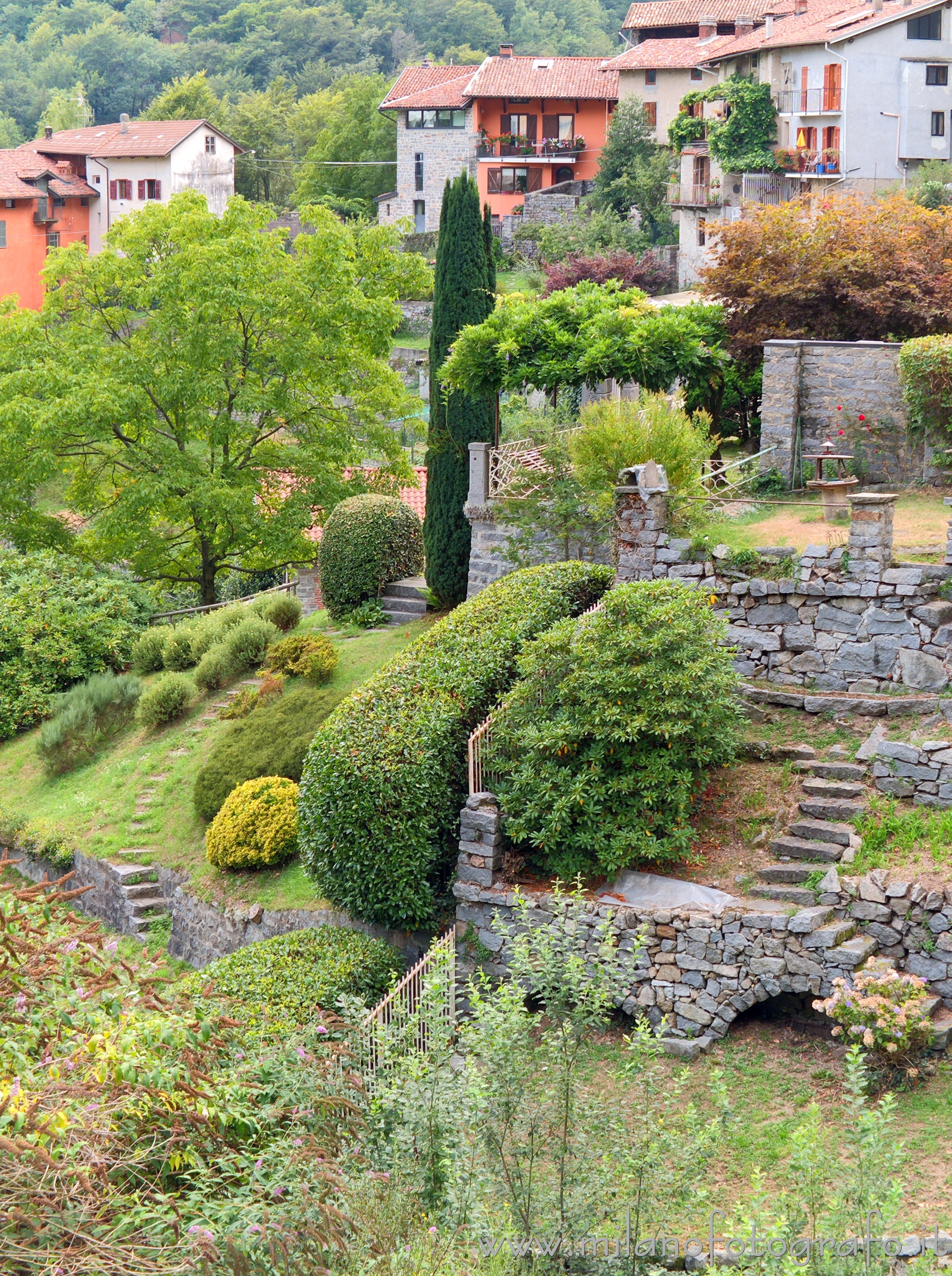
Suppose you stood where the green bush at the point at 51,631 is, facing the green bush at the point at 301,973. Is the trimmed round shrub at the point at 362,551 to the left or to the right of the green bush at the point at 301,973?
left

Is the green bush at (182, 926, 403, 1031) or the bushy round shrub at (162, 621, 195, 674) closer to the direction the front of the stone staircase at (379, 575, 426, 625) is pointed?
the green bush

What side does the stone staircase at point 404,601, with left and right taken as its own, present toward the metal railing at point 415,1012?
front

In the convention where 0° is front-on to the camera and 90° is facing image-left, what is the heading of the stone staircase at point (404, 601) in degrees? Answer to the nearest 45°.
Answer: approximately 0°

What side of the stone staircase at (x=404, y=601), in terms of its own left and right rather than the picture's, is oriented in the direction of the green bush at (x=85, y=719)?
front
